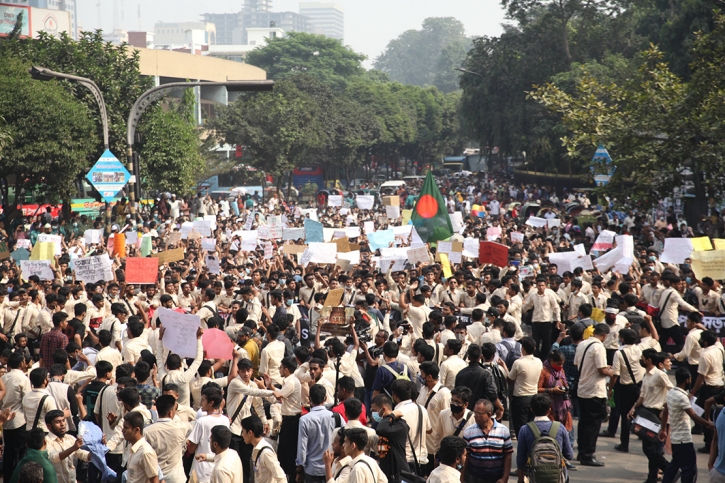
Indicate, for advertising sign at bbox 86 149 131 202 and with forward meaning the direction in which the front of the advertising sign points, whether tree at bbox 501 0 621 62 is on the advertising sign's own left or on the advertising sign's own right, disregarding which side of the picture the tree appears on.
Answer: on the advertising sign's own left

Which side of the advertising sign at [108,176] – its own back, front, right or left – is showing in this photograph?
front

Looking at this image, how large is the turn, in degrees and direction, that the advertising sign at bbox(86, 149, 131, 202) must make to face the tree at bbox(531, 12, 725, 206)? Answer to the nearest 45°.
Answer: approximately 90° to its left

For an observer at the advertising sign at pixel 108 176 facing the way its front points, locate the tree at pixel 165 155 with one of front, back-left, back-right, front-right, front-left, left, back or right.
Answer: back

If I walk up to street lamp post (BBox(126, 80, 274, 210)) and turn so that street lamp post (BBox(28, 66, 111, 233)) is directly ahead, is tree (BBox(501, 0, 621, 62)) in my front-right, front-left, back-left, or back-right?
back-right
